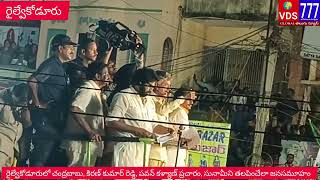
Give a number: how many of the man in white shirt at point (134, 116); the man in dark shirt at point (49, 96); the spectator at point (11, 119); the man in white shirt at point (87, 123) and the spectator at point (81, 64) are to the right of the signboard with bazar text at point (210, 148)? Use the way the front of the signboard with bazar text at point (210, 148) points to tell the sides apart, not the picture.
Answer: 5

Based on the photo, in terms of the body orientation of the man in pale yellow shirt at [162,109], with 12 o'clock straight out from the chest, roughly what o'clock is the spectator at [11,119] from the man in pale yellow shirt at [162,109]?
the spectator at [11,119] is roughly at 6 o'clock from the man in pale yellow shirt at [162,109].

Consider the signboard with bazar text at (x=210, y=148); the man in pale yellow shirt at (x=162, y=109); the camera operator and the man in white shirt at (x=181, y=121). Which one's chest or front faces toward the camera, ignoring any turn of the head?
the signboard with bazar text

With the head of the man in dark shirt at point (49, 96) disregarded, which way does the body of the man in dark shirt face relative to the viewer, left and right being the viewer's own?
facing to the right of the viewer

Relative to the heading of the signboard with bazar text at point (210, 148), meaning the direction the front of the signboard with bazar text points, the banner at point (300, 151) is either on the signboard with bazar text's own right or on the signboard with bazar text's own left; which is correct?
on the signboard with bazar text's own left

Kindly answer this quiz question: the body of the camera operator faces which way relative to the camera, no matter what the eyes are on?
to the viewer's right

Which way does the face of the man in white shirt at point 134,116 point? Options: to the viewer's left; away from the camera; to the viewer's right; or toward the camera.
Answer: to the viewer's right

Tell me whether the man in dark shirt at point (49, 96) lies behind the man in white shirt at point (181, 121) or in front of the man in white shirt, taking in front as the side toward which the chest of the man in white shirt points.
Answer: behind

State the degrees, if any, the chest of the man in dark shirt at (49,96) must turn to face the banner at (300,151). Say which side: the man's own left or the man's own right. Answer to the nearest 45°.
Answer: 0° — they already face it

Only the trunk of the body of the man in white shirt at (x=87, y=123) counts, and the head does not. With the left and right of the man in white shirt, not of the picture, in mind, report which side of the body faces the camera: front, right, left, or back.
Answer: right

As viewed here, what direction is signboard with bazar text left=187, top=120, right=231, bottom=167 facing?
toward the camera

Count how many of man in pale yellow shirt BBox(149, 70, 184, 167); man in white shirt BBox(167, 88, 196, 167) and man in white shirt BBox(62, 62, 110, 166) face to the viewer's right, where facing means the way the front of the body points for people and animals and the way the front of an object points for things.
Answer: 3

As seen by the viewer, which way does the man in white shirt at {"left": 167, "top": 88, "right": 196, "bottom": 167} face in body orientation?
to the viewer's right
